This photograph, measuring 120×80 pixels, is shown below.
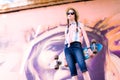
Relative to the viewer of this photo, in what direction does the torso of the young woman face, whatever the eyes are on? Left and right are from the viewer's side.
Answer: facing the viewer and to the left of the viewer
